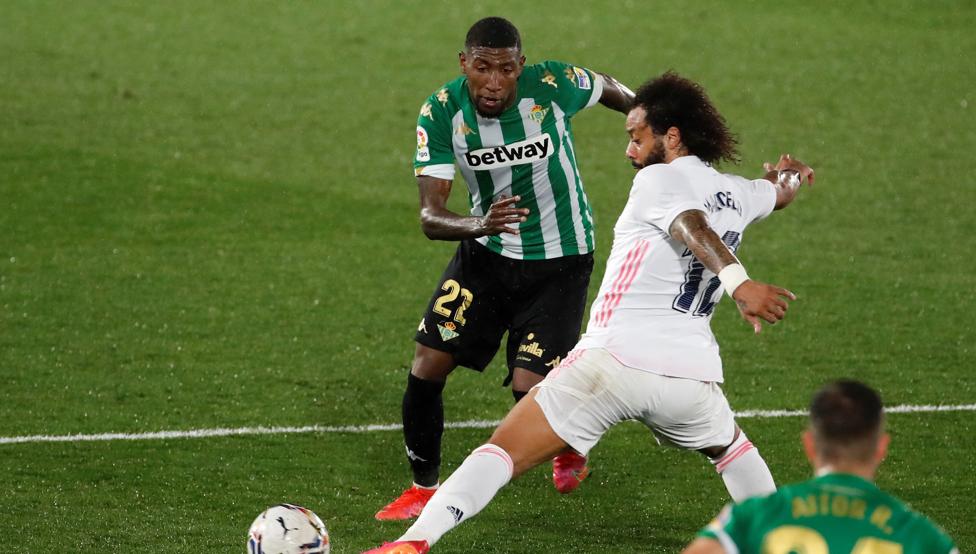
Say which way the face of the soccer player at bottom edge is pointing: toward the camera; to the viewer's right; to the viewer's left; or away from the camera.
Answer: away from the camera

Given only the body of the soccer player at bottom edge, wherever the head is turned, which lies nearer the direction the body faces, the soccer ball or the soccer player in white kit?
the soccer player in white kit

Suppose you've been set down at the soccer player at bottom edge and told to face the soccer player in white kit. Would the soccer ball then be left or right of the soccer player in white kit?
left

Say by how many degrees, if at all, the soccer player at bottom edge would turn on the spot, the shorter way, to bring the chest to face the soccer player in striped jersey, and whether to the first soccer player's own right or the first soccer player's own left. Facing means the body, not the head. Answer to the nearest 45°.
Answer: approximately 45° to the first soccer player's own left

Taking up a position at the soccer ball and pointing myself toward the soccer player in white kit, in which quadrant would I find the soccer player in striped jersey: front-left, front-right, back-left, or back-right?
front-left

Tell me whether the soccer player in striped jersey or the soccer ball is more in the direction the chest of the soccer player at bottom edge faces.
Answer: the soccer player in striped jersey

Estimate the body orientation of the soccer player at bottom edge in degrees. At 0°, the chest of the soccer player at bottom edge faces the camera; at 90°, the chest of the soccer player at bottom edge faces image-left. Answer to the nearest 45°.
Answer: approximately 180°

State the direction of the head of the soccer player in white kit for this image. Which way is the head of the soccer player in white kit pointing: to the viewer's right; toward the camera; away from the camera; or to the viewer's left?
to the viewer's left
